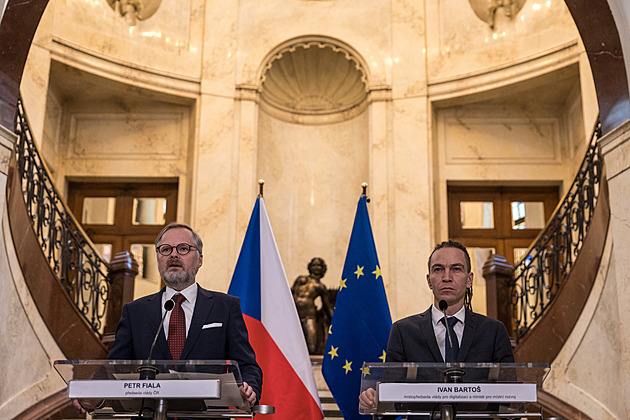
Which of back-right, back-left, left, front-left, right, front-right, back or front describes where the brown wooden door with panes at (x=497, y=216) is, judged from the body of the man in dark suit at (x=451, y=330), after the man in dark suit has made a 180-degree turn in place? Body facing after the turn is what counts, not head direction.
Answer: front

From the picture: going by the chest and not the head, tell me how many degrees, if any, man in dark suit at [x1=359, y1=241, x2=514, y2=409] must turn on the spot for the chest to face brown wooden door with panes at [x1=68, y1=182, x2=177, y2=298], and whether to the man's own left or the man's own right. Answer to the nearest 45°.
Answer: approximately 135° to the man's own right

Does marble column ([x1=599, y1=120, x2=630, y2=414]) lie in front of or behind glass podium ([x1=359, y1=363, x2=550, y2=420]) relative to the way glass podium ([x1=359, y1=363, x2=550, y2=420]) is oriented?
behind

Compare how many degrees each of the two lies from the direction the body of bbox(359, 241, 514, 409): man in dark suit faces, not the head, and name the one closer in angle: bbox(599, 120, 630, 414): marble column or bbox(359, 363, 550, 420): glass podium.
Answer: the glass podium

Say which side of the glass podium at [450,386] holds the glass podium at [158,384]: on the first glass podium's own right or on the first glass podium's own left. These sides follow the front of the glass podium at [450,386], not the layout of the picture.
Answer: on the first glass podium's own right
